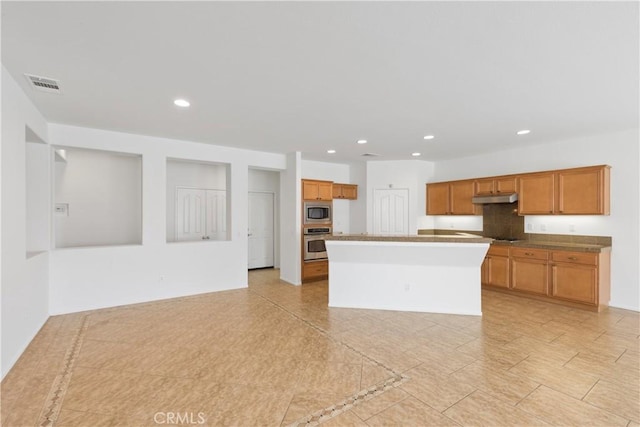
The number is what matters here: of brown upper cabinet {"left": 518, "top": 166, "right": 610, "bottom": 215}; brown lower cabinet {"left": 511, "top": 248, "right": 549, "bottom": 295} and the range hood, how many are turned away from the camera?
0

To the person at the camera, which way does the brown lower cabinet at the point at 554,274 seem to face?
facing the viewer and to the left of the viewer

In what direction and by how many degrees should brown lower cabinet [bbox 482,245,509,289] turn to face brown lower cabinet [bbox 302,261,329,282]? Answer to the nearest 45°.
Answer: approximately 45° to its right

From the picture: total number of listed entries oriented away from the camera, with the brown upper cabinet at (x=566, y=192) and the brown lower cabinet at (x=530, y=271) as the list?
0

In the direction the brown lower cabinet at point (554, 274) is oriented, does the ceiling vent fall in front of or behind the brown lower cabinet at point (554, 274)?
in front

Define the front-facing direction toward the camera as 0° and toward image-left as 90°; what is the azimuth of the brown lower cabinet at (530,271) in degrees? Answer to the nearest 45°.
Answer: approximately 45°

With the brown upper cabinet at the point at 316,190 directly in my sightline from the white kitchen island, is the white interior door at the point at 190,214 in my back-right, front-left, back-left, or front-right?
front-left

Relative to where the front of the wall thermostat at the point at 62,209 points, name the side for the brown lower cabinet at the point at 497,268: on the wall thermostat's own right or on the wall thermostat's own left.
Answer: on the wall thermostat's own left

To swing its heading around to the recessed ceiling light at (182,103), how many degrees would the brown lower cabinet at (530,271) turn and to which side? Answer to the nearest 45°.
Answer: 0° — it already faces it

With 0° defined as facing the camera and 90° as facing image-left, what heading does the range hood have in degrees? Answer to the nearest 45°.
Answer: approximately 45°

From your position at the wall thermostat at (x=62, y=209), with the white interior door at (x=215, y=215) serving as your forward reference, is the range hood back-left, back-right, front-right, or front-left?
front-right

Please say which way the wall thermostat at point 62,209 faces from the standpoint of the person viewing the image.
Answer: facing the viewer

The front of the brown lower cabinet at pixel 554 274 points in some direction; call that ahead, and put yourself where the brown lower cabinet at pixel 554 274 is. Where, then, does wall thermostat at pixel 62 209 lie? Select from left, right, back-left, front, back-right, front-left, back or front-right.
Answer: front
